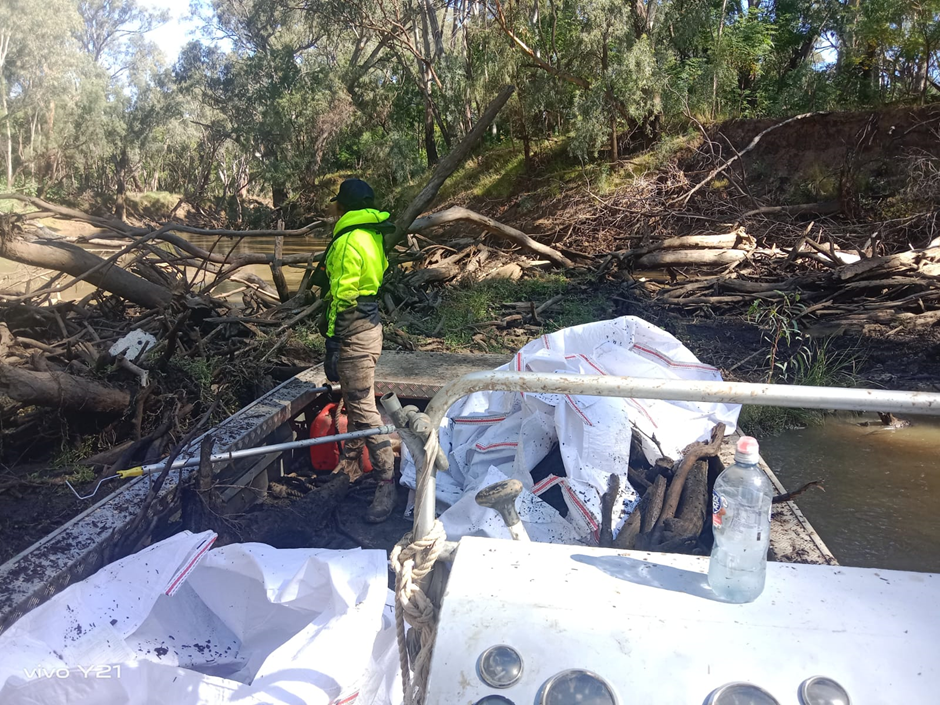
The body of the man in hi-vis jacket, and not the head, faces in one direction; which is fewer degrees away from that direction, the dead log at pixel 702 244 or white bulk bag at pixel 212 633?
the dead log
